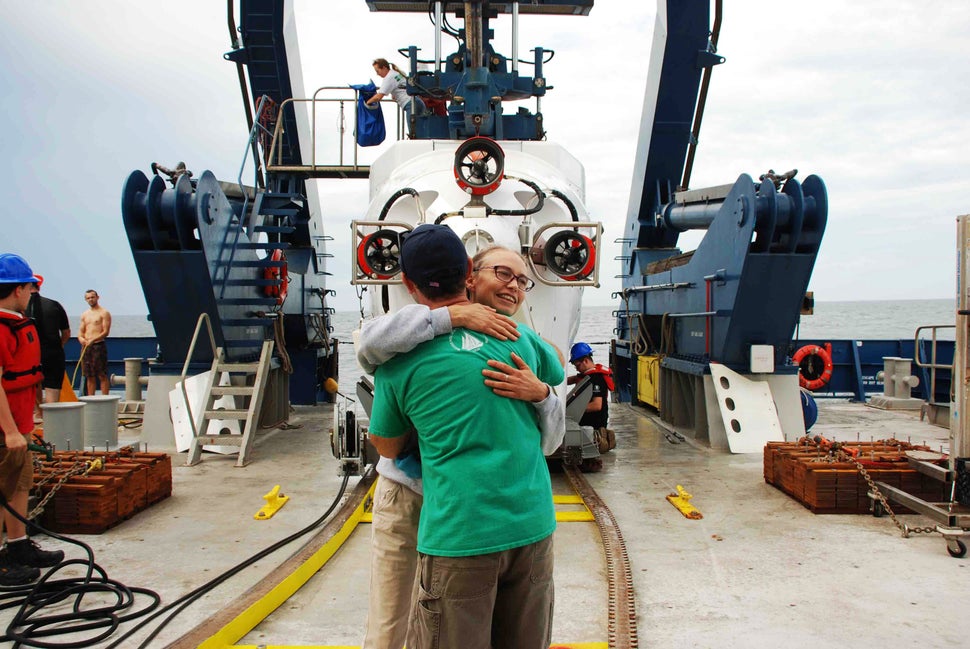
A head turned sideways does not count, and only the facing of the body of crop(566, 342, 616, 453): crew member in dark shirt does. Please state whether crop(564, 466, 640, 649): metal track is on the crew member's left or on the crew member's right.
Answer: on the crew member's left

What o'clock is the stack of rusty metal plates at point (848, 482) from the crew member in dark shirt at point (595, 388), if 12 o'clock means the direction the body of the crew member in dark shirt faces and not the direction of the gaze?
The stack of rusty metal plates is roughly at 7 o'clock from the crew member in dark shirt.

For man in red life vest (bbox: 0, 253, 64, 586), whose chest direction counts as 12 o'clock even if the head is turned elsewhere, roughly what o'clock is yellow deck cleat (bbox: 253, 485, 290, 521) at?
The yellow deck cleat is roughly at 11 o'clock from the man in red life vest.

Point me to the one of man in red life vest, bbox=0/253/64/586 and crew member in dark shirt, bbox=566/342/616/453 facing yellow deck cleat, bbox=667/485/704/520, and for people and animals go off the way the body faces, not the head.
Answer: the man in red life vest

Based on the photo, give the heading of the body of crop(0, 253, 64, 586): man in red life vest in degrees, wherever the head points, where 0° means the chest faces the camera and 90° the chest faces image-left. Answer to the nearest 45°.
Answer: approximately 270°

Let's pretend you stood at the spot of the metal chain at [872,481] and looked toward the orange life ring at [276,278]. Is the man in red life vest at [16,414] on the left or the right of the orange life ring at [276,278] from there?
left

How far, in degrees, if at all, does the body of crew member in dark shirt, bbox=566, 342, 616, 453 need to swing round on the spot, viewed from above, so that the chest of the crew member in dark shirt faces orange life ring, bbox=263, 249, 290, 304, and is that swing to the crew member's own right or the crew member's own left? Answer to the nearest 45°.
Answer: approximately 45° to the crew member's own right

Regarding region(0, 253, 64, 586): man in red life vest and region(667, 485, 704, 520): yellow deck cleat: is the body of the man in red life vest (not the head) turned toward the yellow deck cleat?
yes

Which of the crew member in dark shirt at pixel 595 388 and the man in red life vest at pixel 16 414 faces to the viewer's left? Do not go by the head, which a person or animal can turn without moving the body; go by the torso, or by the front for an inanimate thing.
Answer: the crew member in dark shirt
